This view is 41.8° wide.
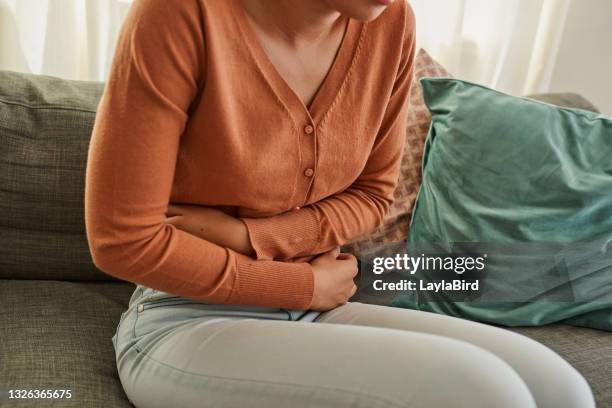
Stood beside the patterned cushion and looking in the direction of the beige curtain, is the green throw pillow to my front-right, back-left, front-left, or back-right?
back-right

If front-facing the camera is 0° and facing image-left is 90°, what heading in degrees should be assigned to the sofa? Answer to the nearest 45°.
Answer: approximately 0°

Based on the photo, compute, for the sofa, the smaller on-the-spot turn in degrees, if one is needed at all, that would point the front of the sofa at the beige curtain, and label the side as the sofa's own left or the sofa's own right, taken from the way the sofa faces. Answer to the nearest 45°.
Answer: approximately 135° to the sofa's own left

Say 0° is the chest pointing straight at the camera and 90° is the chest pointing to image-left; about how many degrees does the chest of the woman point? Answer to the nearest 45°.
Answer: approximately 315°

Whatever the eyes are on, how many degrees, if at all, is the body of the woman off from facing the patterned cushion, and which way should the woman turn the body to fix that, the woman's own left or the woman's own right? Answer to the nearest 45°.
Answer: approximately 135° to the woman's own left

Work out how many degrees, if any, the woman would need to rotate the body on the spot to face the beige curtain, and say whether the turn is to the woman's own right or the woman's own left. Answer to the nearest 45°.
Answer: approximately 135° to the woman's own left
